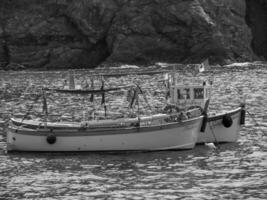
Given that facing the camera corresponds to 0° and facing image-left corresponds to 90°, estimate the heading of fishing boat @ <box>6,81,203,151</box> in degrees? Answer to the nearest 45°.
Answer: approximately 270°
